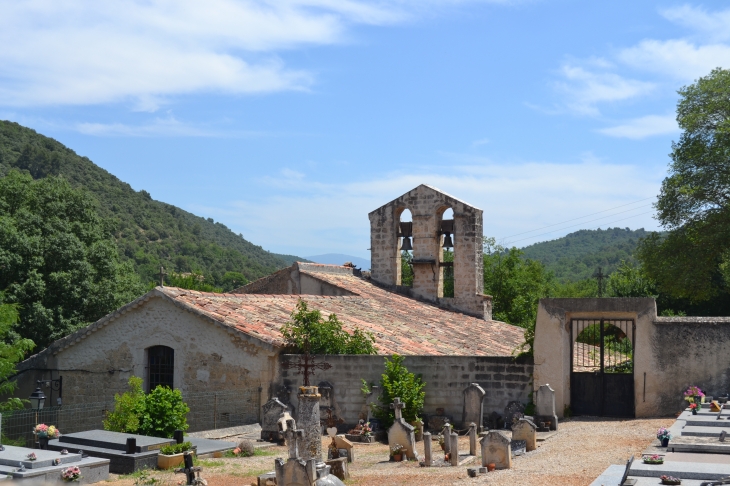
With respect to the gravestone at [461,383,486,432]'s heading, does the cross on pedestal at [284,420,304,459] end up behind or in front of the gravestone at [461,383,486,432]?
in front

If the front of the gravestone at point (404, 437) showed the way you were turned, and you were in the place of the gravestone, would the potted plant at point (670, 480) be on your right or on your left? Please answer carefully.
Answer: on your left

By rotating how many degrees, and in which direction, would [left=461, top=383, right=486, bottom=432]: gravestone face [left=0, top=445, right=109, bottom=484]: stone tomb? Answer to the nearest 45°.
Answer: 0° — it already faces it

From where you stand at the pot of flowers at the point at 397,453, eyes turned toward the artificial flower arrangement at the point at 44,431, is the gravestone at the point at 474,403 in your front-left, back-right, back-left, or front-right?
back-right

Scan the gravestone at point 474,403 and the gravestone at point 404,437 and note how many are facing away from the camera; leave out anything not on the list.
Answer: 0

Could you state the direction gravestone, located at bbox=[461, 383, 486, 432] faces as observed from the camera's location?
facing the viewer and to the left of the viewer

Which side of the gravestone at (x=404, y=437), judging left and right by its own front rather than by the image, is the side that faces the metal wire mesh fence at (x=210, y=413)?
right

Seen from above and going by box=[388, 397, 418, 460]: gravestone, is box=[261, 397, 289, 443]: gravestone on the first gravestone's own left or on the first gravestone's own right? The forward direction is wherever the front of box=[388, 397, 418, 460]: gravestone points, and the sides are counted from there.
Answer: on the first gravestone's own right

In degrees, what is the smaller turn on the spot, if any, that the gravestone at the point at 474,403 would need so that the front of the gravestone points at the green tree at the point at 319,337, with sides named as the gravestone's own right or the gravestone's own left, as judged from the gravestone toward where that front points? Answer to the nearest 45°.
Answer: approximately 90° to the gravestone's own right
